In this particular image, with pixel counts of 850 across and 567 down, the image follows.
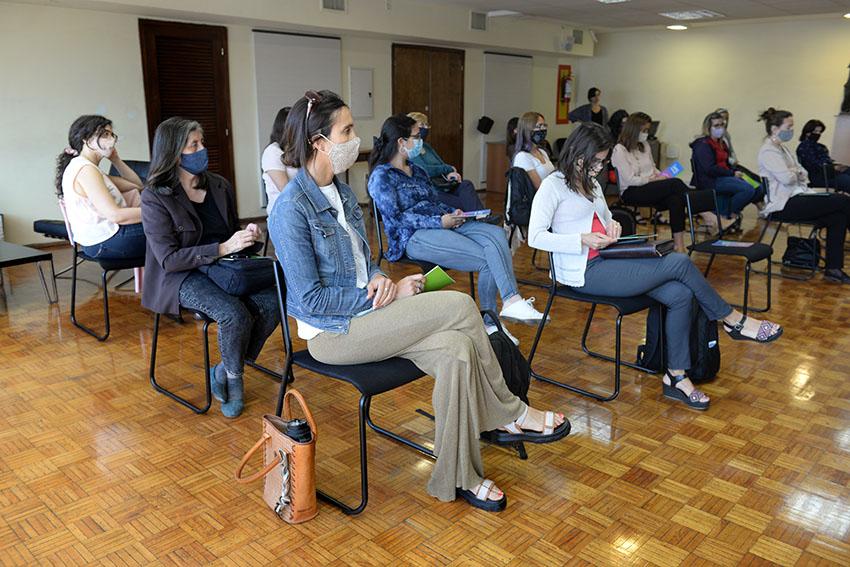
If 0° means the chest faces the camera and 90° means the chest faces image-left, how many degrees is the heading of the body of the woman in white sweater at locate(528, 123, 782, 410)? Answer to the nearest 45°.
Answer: approximately 270°

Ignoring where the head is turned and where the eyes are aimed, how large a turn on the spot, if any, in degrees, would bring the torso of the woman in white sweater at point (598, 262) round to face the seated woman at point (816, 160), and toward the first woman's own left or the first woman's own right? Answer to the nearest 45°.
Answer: approximately 90° to the first woman's own left

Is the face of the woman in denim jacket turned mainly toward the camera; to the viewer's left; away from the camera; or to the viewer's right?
to the viewer's right

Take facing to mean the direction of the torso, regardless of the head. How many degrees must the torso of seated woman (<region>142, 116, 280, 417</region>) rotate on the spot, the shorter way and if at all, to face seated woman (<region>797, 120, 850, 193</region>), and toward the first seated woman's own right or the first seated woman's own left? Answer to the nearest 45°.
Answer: approximately 90° to the first seated woman's own left

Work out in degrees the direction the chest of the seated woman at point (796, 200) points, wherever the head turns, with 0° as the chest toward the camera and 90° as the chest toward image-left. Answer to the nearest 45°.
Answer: approximately 270°

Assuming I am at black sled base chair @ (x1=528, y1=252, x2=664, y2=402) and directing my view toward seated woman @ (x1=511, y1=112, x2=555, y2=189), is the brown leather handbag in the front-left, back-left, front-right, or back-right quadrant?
back-left

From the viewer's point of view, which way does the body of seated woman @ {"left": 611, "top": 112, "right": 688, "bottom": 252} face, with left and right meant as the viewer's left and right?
facing to the right of the viewer

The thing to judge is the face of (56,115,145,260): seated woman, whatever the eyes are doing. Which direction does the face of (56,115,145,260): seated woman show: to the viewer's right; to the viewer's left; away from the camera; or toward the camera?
to the viewer's right

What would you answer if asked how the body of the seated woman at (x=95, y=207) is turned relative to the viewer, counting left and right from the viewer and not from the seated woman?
facing to the right of the viewer

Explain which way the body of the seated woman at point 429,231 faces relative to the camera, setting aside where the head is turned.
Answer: to the viewer's right

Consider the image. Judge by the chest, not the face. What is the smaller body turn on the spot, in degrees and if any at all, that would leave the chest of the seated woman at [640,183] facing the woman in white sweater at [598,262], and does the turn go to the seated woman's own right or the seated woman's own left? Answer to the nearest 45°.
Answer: approximately 90° to the seated woman's own right

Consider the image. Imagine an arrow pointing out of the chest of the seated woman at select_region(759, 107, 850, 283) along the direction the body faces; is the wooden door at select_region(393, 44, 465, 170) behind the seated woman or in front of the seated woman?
behind

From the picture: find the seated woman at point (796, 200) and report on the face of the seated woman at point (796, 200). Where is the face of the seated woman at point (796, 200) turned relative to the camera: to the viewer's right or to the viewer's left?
to the viewer's right

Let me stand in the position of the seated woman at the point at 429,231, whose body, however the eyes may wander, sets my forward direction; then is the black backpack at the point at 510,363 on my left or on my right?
on my right
